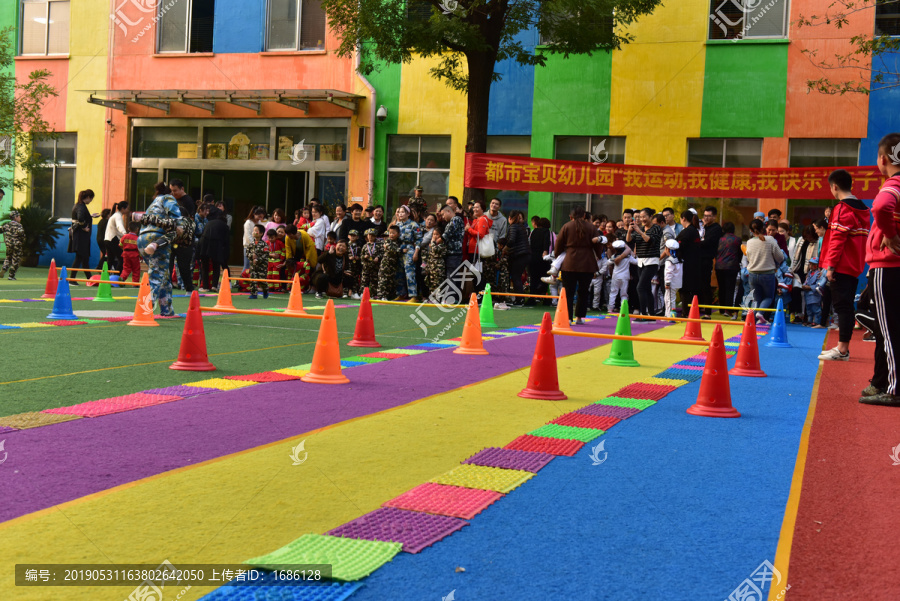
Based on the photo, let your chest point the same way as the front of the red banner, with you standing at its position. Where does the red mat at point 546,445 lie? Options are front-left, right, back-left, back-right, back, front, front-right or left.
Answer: front

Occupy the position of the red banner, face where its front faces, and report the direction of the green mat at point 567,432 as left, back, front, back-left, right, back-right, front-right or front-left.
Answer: front

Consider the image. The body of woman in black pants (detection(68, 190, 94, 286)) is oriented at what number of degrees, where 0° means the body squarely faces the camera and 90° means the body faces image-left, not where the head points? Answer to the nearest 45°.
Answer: approximately 270°

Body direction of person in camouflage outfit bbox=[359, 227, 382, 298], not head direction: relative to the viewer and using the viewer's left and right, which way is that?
facing the viewer

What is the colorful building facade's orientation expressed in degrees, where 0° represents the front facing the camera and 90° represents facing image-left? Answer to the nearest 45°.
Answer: approximately 0°

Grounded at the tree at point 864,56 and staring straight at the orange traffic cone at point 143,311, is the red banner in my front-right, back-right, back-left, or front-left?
front-right

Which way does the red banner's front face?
toward the camera

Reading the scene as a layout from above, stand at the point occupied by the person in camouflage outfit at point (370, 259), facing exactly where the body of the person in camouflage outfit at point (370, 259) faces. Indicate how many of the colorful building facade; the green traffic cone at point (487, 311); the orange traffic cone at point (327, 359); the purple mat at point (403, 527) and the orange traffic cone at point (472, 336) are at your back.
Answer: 1

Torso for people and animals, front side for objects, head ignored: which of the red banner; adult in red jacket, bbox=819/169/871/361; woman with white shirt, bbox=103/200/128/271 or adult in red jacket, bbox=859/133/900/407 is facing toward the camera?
the red banner

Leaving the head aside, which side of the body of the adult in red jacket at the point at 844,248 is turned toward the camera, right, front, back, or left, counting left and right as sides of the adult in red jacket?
left

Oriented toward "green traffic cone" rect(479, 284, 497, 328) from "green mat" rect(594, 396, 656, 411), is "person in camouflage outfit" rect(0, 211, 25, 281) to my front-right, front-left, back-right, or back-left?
front-left

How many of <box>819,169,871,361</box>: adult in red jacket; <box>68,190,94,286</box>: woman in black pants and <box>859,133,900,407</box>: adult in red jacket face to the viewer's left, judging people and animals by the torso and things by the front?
2

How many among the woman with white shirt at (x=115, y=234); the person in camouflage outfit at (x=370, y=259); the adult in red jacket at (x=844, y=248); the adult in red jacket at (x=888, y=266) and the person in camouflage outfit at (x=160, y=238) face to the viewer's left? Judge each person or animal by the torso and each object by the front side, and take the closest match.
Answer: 2

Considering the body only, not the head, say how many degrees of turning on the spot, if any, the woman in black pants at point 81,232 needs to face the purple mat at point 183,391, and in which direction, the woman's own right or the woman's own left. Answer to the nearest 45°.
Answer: approximately 90° to the woman's own right
